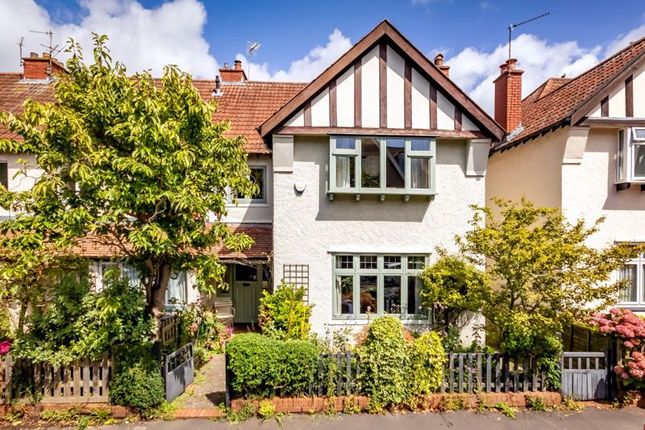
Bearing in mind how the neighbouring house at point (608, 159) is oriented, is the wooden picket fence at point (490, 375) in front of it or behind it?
in front

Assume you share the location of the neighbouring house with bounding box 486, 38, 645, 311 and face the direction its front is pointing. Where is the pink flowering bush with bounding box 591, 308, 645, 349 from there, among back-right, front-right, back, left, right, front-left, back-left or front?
front

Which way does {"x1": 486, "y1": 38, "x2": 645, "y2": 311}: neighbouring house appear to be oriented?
toward the camera

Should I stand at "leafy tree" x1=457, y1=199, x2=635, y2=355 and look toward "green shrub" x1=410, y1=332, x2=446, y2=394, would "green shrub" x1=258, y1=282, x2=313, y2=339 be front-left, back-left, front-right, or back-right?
front-right

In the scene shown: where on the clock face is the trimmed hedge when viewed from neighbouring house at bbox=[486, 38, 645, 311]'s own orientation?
The trimmed hedge is roughly at 1 o'clock from the neighbouring house.

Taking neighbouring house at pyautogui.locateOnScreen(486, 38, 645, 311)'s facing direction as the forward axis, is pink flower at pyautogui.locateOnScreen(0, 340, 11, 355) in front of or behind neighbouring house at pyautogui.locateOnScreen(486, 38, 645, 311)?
in front

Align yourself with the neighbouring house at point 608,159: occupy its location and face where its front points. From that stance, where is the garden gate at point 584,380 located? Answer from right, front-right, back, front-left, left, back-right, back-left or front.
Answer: front

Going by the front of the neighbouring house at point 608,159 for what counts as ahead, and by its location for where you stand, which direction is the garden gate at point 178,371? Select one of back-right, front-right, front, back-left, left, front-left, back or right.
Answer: front-right
